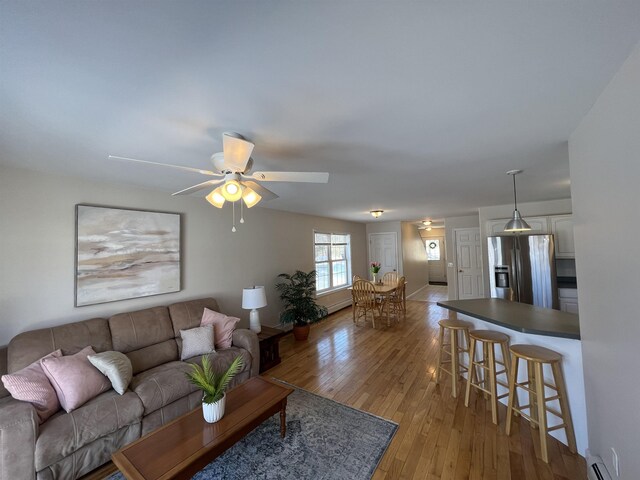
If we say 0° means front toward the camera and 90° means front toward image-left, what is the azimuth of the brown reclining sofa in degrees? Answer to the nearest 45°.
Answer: approximately 315°

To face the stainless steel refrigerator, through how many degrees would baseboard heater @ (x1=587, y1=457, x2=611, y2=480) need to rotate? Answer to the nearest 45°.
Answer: approximately 135° to its right

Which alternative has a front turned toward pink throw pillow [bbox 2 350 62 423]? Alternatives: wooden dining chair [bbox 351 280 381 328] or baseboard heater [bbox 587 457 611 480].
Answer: the baseboard heater

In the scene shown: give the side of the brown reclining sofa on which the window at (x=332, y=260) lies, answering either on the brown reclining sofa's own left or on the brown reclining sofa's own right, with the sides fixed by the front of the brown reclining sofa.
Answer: on the brown reclining sofa's own left

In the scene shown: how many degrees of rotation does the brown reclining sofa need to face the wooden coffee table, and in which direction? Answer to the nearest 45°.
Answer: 0° — it already faces it

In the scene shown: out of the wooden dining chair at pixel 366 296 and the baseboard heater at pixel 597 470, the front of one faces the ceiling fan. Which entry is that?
the baseboard heater

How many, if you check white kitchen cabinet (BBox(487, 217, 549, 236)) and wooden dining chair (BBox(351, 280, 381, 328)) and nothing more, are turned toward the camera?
1

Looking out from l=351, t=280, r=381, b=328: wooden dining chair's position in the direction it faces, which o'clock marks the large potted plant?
The large potted plant is roughly at 6 o'clock from the wooden dining chair.

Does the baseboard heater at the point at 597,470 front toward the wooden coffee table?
yes
